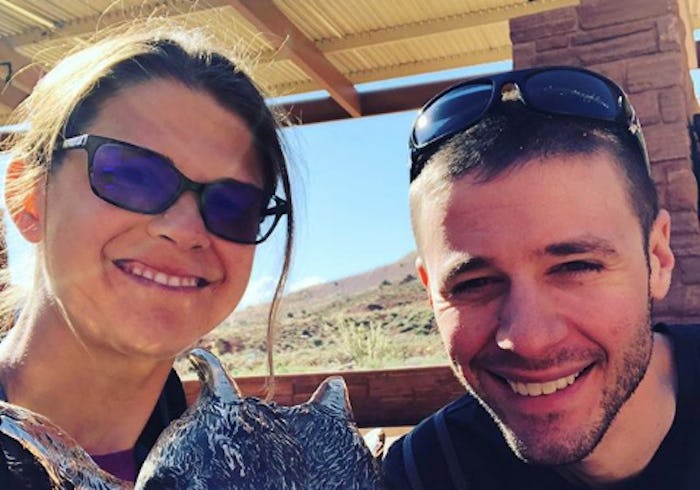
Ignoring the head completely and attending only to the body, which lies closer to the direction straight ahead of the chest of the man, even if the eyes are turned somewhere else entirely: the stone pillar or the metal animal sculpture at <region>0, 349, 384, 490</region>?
the metal animal sculpture

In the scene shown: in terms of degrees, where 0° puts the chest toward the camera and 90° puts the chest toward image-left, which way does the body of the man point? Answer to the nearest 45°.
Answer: approximately 0°

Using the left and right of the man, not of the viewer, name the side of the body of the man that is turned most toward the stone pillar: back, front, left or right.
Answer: back

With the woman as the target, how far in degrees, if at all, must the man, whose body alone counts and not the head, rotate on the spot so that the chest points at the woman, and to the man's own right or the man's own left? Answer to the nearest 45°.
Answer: approximately 90° to the man's own right

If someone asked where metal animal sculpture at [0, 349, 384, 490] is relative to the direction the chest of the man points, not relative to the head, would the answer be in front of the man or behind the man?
in front

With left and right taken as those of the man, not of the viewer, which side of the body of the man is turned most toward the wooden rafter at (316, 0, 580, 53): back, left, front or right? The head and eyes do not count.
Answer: back

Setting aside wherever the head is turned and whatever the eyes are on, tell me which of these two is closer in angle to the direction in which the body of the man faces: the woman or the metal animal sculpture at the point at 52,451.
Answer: the metal animal sculpture

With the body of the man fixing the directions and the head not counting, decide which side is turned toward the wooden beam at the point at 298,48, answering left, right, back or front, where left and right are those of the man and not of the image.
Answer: back

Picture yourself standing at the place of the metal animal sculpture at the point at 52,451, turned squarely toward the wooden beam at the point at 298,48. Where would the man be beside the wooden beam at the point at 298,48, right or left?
right
